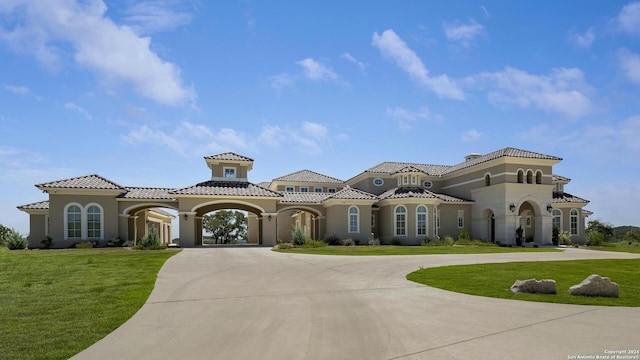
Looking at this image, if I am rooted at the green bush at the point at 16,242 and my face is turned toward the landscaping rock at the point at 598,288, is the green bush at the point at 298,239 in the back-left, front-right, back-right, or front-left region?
front-left

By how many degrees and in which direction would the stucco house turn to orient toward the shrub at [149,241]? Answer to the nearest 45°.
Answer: approximately 45° to its right

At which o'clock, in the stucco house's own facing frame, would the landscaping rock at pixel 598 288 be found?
The landscaping rock is roughly at 12 o'clock from the stucco house.

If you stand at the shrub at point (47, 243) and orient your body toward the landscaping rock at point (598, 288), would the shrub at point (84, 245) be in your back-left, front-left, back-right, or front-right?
front-left

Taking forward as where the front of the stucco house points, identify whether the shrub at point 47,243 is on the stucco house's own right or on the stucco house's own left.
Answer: on the stucco house's own right

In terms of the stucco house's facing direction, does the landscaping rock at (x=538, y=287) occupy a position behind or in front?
in front

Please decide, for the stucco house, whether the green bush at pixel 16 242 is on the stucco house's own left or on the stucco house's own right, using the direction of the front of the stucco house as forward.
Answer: on the stucco house's own right

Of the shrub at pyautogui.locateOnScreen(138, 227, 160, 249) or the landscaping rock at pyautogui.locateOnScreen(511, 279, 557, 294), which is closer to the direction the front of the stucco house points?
the landscaping rock

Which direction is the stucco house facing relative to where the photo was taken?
toward the camera
